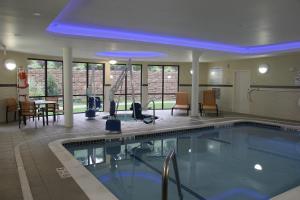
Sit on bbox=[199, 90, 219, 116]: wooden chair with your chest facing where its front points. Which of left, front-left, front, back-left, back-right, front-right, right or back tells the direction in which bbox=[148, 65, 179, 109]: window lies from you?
back-right

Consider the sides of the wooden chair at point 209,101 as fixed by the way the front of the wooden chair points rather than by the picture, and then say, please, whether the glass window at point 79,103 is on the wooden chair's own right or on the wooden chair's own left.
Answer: on the wooden chair's own right

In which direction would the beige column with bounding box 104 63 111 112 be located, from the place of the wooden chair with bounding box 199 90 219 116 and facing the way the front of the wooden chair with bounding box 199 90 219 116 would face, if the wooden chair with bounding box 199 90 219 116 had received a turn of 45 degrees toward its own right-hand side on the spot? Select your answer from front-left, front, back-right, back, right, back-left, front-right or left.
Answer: front-right

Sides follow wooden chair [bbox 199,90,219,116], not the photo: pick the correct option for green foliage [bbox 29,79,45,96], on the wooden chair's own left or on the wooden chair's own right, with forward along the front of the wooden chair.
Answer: on the wooden chair's own right

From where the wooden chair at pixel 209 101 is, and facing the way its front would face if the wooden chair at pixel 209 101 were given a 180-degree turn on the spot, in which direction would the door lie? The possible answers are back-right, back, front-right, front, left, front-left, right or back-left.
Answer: front-right

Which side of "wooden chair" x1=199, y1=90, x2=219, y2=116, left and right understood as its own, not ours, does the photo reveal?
front

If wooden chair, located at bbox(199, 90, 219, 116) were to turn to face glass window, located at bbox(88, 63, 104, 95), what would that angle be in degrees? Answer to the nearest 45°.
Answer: approximately 90° to its right

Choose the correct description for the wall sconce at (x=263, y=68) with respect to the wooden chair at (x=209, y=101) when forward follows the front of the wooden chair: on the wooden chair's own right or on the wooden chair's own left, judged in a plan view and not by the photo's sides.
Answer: on the wooden chair's own left

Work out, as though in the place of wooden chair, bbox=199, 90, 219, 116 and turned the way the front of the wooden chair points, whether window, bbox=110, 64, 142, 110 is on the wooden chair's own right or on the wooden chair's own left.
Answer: on the wooden chair's own right

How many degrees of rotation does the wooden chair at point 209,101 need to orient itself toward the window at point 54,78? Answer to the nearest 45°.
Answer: approximately 90° to its right

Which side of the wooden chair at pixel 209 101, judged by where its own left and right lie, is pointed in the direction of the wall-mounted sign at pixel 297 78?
left
